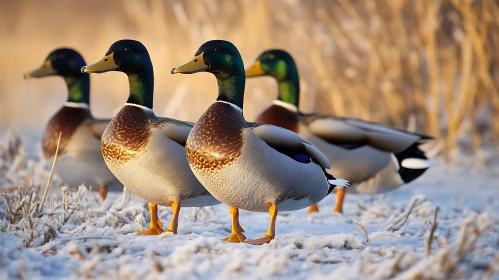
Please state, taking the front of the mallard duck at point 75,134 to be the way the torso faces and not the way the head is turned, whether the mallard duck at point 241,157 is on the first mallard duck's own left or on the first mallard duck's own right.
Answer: on the first mallard duck's own left

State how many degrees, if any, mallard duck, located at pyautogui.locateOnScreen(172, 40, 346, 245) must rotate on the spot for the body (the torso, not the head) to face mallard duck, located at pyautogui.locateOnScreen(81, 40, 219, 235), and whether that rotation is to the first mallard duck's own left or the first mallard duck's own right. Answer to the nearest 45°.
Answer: approximately 45° to the first mallard duck's own right

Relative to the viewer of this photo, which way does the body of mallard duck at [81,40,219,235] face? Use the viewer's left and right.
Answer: facing the viewer and to the left of the viewer

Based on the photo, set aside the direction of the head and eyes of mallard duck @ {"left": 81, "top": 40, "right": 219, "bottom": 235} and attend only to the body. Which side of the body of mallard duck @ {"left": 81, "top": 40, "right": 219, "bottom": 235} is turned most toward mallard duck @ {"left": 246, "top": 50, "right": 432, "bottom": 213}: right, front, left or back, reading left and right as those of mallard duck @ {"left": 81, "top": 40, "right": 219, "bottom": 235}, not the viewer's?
back

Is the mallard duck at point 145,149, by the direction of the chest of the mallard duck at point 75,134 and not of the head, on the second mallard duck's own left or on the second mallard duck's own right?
on the second mallard duck's own left

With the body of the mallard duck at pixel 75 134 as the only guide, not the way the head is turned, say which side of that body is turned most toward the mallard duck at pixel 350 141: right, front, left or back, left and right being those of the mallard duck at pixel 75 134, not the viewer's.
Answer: back

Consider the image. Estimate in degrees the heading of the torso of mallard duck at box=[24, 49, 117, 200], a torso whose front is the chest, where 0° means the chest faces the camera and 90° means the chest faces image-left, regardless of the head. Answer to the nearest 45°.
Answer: approximately 90°

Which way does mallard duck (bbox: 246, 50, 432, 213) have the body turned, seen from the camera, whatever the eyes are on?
to the viewer's left

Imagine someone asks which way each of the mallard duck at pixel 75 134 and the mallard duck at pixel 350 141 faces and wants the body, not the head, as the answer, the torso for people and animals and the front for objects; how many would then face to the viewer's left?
2
